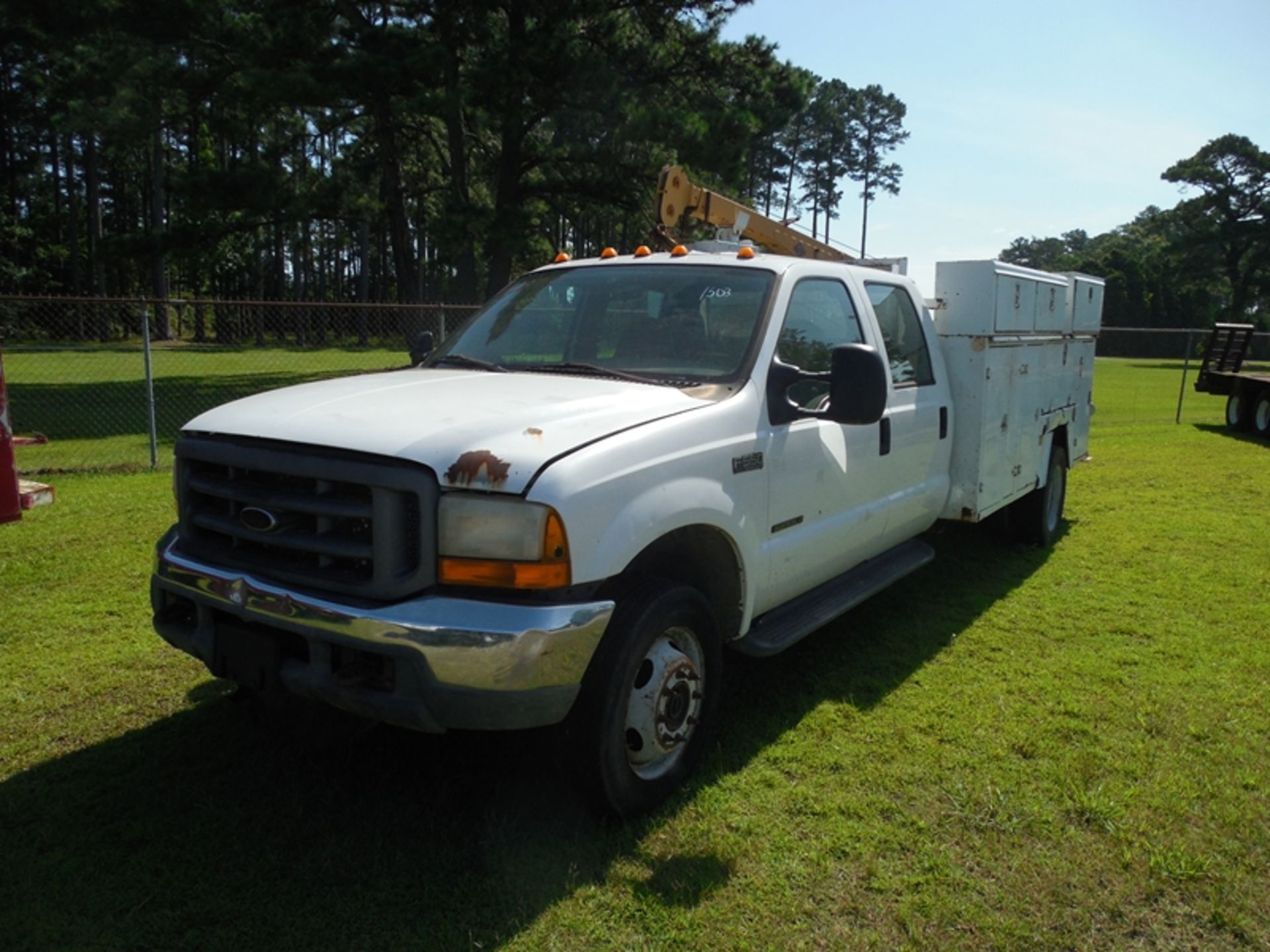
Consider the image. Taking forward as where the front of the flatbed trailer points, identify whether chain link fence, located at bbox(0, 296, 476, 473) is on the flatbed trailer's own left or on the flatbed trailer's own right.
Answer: on the flatbed trailer's own right

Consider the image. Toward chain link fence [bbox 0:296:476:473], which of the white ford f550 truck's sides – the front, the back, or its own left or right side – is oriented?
right

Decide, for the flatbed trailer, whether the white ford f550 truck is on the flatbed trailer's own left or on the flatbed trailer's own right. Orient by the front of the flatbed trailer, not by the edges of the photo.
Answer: on the flatbed trailer's own right

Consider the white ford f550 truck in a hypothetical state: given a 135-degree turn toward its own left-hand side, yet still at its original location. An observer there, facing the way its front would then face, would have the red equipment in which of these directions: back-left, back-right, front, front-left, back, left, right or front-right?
back-left

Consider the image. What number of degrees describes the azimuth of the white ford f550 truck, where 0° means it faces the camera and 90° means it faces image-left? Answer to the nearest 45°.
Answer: approximately 45°

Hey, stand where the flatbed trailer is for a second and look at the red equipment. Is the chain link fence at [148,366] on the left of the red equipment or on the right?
right

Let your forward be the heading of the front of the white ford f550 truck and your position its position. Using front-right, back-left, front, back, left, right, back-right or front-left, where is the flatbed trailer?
back
